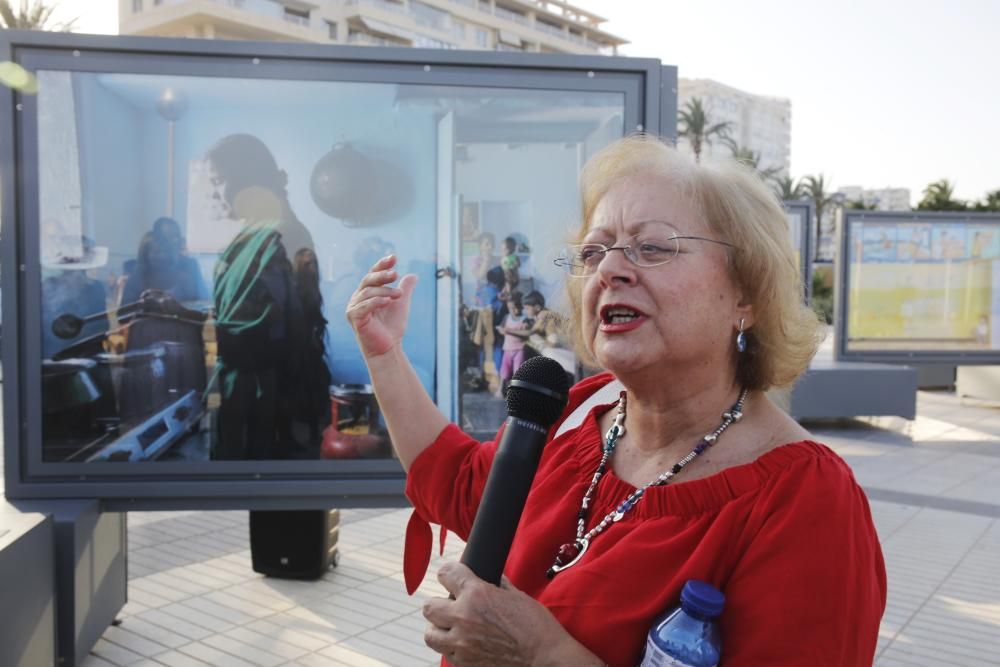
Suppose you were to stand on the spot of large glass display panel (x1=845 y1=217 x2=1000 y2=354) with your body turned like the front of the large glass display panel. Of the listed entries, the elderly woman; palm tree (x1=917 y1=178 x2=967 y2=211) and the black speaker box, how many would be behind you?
1

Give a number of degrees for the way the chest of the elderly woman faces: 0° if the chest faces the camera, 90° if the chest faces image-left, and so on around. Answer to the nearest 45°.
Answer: approximately 45°

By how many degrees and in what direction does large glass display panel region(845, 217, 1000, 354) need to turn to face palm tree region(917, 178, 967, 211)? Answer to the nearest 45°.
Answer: approximately 180°

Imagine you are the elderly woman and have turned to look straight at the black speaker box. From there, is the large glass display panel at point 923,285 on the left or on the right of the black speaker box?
right

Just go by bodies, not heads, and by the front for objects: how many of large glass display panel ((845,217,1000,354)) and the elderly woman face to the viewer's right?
0

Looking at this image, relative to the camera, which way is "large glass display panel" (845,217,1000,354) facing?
toward the camera

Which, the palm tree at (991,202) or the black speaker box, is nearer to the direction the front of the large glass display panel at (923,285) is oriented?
the black speaker box

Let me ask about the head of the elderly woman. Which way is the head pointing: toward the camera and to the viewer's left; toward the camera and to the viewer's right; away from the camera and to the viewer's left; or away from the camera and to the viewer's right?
toward the camera and to the viewer's left

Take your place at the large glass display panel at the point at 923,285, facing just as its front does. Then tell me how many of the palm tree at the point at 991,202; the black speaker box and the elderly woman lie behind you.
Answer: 1

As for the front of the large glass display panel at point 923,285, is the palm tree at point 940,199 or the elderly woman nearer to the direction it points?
the elderly woman

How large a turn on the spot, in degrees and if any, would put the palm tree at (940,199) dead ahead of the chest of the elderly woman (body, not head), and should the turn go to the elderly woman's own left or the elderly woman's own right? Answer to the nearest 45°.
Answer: approximately 135° to the elderly woman's own right

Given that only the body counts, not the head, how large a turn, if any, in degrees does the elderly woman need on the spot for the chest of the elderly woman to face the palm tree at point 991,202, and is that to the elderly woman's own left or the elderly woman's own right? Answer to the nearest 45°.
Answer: approximately 135° to the elderly woman's own right

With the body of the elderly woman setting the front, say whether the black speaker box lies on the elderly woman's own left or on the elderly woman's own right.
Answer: on the elderly woman's own right

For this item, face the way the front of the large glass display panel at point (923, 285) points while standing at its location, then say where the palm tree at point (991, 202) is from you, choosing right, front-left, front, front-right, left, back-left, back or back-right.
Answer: back

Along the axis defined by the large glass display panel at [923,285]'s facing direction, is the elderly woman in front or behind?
in front
